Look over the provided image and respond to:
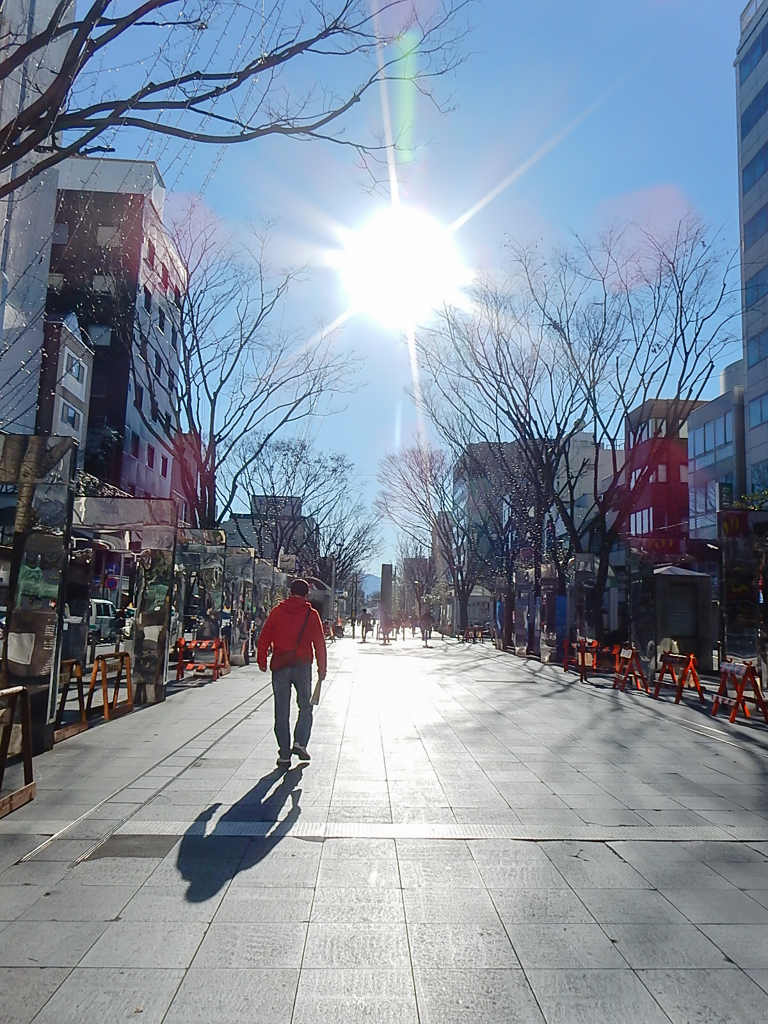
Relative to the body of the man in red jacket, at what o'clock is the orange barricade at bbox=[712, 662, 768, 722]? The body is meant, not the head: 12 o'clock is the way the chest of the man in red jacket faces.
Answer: The orange barricade is roughly at 2 o'clock from the man in red jacket.

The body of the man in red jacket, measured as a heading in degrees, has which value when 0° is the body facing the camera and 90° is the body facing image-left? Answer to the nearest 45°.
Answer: approximately 180°

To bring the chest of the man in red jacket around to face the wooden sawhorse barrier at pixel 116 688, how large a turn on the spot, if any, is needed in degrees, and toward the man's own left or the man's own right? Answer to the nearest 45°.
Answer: approximately 45° to the man's own left

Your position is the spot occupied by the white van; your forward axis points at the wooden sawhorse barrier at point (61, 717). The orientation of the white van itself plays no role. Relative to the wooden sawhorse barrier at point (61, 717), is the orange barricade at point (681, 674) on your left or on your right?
left

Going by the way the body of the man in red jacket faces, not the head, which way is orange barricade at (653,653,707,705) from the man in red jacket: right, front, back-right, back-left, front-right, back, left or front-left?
front-right

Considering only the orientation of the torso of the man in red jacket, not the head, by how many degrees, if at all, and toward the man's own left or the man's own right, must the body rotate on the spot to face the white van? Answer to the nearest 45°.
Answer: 0° — they already face it

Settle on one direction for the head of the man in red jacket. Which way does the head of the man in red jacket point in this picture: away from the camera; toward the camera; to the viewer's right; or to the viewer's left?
away from the camera

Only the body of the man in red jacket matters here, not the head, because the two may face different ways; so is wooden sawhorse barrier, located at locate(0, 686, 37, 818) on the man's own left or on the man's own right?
on the man's own left

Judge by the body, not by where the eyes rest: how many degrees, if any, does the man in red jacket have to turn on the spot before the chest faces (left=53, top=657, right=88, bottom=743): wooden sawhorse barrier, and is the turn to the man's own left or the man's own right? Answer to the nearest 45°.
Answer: approximately 45° to the man's own left

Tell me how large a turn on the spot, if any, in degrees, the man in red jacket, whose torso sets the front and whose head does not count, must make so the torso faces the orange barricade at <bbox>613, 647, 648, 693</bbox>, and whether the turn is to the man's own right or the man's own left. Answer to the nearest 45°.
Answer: approximately 45° to the man's own right
